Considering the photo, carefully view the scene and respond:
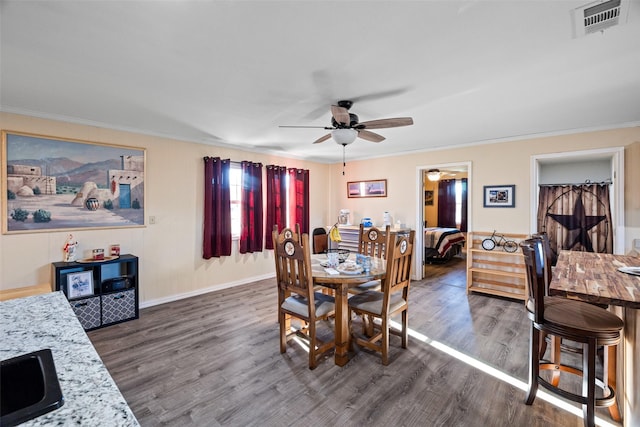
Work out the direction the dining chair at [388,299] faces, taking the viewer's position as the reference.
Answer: facing away from the viewer and to the left of the viewer

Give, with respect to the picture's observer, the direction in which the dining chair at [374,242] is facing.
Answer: facing the viewer and to the left of the viewer

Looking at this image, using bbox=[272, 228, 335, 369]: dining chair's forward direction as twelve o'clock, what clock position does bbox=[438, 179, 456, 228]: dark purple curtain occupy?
The dark purple curtain is roughly at 12 o'clock from the dining chair.

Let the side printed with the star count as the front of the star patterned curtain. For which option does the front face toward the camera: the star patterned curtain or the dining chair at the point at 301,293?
the star patterned curtain

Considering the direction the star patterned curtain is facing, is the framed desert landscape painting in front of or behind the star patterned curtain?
in front

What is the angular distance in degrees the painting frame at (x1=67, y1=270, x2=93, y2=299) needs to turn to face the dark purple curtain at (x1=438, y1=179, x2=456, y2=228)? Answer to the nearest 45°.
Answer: approximately 90° to its left

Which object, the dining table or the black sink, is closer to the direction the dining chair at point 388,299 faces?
the dining table

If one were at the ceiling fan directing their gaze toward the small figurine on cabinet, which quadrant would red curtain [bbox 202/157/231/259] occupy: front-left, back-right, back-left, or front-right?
front-right

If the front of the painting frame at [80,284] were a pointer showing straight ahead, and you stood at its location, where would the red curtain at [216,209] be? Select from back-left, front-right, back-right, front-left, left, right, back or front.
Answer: left

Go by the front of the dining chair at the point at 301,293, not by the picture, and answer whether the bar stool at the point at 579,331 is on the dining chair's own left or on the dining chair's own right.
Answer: on the dining chair's own right

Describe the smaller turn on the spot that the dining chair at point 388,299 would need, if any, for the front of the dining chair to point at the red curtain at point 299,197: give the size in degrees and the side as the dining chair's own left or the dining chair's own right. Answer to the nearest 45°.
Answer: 0° — it already faces it

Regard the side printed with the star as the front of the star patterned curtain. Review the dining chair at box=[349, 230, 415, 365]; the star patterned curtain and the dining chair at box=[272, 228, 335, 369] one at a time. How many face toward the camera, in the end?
1

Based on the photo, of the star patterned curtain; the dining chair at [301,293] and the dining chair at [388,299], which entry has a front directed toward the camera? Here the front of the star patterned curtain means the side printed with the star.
the star patterned curtain

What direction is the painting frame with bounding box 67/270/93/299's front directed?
toward the camera

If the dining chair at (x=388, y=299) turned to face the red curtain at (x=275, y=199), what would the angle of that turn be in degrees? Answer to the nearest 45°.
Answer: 0° — it already faces it

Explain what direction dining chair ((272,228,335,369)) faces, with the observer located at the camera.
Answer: facing away from the viewer and to the right of the viewer

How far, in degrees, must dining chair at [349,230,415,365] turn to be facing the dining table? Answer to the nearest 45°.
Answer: approximately 45° to its left

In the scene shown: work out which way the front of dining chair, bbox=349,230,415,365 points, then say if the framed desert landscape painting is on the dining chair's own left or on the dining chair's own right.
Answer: on the dining chair's own left

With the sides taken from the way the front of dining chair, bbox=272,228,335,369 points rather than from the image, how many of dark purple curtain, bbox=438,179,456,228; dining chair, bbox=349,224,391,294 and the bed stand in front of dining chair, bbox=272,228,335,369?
3

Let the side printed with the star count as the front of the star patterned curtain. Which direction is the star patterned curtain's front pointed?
toward the camera
